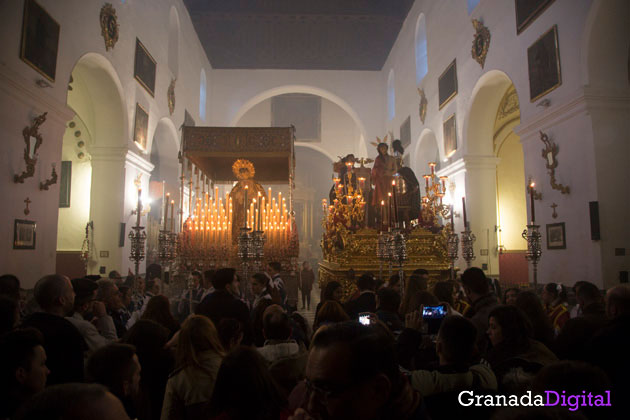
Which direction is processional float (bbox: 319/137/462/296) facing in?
toward the camera

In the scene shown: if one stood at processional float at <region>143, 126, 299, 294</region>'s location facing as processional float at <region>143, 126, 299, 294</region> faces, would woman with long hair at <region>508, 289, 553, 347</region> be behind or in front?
in front

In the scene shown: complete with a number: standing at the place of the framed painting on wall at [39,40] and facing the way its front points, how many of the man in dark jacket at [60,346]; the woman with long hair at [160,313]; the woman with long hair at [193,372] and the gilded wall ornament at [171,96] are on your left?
1

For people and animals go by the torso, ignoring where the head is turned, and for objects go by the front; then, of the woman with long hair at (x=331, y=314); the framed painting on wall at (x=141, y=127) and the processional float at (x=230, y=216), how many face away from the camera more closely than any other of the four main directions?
1

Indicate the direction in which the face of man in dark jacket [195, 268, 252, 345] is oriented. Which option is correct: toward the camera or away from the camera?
away from the camera

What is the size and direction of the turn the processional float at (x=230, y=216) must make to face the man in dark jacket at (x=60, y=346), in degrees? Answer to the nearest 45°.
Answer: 0° — it already faces them

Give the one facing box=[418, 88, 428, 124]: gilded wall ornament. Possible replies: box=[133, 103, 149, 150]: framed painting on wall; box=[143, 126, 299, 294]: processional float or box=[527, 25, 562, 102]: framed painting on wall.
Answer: box=[133, 103, 149, 150]: framed painting on wall

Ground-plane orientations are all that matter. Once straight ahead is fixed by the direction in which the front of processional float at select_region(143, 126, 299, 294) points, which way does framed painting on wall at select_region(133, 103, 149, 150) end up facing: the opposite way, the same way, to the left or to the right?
to the left

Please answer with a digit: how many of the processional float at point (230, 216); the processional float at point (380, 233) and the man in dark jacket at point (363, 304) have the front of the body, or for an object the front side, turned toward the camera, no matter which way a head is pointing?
2

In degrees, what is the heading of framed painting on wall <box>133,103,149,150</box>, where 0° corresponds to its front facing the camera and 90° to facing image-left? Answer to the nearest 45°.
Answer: approximately 270°

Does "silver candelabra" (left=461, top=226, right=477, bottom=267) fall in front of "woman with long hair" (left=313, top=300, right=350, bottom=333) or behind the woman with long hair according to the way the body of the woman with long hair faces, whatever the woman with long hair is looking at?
in front

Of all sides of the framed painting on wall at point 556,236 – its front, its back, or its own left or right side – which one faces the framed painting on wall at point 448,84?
right

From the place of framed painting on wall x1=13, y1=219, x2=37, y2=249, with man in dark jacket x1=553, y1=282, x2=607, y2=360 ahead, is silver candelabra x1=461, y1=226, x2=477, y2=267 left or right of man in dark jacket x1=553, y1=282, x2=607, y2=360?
left

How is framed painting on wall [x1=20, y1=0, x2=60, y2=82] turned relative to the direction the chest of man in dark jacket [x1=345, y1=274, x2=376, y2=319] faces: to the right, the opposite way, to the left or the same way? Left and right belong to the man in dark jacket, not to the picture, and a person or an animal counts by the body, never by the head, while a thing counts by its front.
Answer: to the right

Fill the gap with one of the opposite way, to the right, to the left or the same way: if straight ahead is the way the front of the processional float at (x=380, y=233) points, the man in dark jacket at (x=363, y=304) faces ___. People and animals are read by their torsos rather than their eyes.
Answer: the opposite way

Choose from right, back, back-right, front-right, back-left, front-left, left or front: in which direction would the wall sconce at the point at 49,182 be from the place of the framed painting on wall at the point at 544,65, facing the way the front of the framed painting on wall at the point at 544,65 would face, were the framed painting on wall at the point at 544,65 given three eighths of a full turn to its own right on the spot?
back-left

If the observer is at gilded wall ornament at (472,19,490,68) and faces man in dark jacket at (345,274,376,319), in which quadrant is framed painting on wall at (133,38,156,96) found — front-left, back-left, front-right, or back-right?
front-right

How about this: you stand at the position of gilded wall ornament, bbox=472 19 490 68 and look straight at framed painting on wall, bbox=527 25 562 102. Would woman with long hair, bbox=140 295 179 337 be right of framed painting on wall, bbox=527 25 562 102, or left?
right

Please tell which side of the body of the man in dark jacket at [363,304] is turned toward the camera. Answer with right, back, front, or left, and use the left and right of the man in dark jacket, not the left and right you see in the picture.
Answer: back

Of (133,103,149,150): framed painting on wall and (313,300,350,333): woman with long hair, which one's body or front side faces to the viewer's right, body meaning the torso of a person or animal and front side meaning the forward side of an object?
the framed painting on wall

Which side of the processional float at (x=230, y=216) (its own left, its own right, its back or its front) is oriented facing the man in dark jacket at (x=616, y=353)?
front

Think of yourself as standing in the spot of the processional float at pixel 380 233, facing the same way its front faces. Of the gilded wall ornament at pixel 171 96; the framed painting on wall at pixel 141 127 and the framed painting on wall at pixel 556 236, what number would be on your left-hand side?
1

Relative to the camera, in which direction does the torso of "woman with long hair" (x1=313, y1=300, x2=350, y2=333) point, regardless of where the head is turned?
away from the camera

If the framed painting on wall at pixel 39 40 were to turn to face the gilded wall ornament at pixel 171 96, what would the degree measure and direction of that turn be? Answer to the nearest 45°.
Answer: approximately 90° to its left
